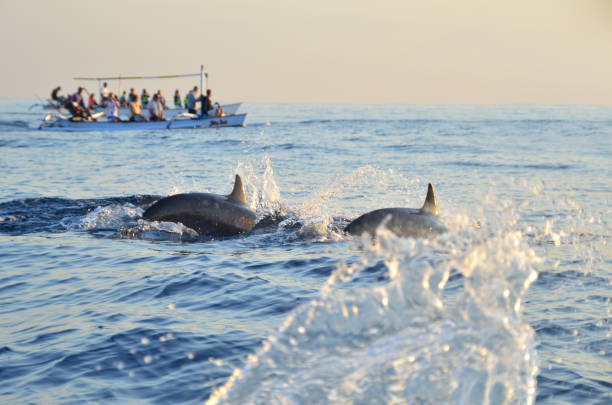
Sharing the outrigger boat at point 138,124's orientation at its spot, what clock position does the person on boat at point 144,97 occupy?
The person on boat is roughly at 9 o'clock from the outrigger boat.

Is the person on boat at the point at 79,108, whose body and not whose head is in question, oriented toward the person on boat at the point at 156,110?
yes

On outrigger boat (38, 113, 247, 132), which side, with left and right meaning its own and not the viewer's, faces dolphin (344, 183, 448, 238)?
right

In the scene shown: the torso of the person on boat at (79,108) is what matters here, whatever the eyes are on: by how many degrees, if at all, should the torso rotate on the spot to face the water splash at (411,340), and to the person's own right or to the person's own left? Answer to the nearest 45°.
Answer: approximately 45° to the person's own right

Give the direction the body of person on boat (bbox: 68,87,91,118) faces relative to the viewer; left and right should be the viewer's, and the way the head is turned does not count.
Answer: facing the viewer and to the right of the viewer

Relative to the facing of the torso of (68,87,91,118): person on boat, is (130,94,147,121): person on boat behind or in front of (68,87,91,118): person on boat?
in front

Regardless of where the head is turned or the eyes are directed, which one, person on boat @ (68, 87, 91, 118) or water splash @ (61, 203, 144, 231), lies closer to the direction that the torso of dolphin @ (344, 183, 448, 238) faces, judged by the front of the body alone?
the water splash

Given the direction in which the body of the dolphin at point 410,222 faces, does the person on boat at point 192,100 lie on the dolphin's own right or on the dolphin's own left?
on the dolphin's own right
